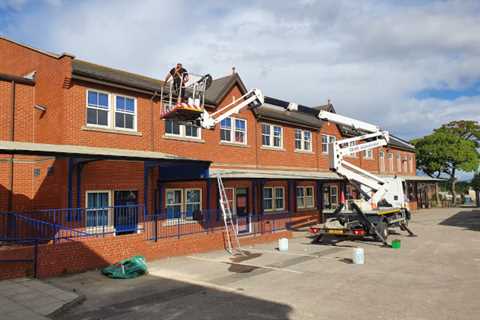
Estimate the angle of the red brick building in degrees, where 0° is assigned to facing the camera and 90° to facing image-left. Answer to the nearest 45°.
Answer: approximately 315°

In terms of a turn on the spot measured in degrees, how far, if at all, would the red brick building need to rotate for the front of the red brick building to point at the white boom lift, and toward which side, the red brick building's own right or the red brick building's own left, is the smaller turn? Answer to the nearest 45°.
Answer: approximately 45° to the red brick building's own left
